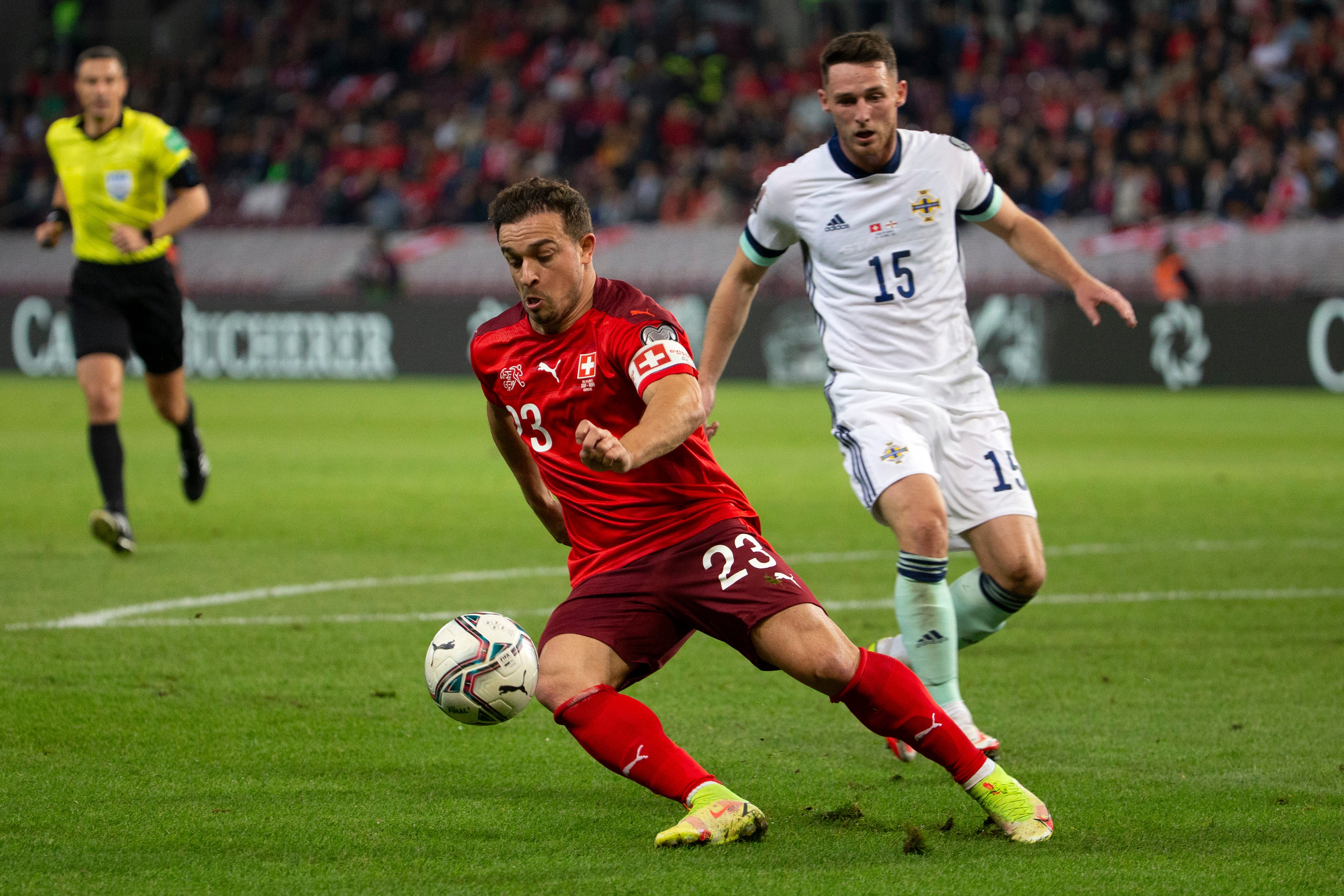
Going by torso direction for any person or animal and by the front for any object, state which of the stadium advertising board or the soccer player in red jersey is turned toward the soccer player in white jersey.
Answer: the stadium advertising board

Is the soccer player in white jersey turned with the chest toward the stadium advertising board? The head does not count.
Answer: no

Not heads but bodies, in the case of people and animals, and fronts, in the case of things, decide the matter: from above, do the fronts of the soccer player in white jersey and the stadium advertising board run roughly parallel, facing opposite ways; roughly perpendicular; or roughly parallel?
roughly parallel

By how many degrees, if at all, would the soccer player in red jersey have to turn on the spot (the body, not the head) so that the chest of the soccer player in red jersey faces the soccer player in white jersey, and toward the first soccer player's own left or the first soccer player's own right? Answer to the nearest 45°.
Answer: approximately 180°

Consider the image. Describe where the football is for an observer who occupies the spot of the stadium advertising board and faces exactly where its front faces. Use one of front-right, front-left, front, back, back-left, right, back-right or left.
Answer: front

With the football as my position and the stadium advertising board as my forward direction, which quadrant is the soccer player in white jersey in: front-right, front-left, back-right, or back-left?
front-right

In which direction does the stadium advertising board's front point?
toward the camera

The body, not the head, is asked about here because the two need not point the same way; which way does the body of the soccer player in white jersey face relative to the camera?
toward the camera

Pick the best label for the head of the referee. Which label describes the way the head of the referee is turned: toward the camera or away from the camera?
toward the camera

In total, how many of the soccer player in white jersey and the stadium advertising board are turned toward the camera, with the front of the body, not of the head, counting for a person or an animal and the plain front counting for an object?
2

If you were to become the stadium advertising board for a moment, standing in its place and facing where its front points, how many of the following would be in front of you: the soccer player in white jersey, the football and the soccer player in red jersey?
3

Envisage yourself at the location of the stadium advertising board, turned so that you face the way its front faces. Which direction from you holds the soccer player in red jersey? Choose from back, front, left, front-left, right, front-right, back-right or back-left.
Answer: front

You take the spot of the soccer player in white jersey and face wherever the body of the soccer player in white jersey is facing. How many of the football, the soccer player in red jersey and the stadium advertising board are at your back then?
1

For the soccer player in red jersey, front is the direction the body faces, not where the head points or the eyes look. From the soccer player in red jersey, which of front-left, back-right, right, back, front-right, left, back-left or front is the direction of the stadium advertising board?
back-right

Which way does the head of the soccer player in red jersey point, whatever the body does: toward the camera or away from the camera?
toward the camera

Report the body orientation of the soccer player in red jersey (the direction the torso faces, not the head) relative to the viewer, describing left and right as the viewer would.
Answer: facing the viewer and to the left of the viewer
